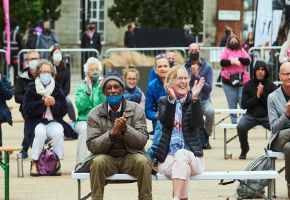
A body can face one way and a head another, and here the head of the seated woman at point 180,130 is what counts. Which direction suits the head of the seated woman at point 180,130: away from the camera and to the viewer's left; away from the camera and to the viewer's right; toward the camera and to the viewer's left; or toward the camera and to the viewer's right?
toward the camera and to the viewer's right

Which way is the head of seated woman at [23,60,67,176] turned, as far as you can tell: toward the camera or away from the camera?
toward the camera

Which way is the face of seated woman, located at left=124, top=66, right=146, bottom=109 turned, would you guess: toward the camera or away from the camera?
toward the camera

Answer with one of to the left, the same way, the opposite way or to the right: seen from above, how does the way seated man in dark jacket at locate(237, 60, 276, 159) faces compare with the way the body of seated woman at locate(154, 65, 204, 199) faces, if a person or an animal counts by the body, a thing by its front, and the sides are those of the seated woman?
the same way

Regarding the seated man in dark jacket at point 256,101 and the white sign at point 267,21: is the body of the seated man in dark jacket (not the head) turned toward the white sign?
no

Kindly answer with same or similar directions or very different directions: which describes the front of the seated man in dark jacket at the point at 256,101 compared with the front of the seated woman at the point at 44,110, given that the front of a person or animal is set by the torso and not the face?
same or similar directions

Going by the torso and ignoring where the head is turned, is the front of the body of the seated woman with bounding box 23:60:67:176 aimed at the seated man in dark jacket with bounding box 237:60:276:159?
no

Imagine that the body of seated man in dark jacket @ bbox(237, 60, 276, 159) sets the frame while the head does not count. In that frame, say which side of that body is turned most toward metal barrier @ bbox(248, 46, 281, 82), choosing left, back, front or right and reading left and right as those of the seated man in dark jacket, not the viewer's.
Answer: back

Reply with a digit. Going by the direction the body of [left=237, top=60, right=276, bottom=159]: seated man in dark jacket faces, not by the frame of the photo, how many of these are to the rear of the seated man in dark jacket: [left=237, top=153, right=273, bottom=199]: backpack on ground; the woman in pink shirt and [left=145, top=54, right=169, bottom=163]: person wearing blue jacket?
1

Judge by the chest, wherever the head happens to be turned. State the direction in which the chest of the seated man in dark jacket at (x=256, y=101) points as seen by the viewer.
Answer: toward the camera

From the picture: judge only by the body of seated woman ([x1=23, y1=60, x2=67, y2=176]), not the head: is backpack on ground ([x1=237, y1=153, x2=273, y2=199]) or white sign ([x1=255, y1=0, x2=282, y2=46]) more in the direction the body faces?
the backpack on ground

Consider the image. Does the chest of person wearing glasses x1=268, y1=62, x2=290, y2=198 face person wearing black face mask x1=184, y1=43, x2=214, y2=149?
no

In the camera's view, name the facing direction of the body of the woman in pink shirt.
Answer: toward the camera
